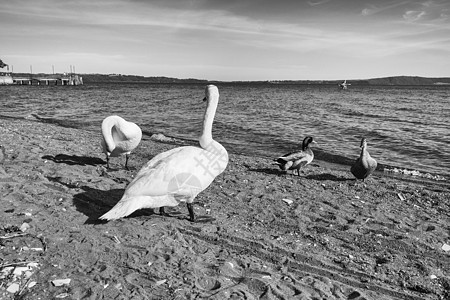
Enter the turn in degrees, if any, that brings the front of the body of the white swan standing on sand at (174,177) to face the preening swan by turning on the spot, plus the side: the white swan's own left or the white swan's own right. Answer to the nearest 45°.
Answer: approximately 90° to the white swan's own left

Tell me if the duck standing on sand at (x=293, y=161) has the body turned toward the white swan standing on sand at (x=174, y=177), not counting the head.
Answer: no

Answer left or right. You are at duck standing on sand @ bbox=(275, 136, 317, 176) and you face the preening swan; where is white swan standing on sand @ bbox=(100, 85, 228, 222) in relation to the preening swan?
left

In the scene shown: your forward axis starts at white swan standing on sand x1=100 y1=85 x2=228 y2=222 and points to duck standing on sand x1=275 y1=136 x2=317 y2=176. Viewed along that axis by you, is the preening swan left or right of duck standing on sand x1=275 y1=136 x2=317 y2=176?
left

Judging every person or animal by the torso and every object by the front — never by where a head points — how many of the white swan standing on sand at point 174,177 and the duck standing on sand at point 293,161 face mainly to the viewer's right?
2

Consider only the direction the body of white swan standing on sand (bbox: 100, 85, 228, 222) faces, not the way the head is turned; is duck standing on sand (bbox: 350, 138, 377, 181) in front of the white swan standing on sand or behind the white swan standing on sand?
in front

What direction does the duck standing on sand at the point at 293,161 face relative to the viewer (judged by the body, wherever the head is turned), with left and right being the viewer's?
facing to the right of the viewer

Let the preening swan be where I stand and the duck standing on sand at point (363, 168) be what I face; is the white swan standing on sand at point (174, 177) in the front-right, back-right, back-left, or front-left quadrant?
front-right

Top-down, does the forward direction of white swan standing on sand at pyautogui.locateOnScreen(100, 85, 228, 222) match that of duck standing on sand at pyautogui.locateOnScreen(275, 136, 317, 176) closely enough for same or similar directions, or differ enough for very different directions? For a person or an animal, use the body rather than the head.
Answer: same or similar directions

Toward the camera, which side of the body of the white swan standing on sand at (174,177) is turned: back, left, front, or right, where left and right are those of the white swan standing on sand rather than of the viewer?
right

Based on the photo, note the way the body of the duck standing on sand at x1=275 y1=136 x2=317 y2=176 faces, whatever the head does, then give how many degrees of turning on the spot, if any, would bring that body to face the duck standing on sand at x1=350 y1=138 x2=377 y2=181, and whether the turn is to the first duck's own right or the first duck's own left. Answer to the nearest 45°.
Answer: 0° — it already faces it
